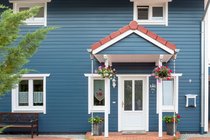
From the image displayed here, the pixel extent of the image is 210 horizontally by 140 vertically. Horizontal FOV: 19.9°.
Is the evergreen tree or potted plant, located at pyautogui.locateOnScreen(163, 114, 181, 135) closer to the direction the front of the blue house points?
the evergreen tree

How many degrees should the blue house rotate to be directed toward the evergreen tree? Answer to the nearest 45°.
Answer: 0° — it already faces it

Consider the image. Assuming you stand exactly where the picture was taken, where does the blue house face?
facing the viewer
